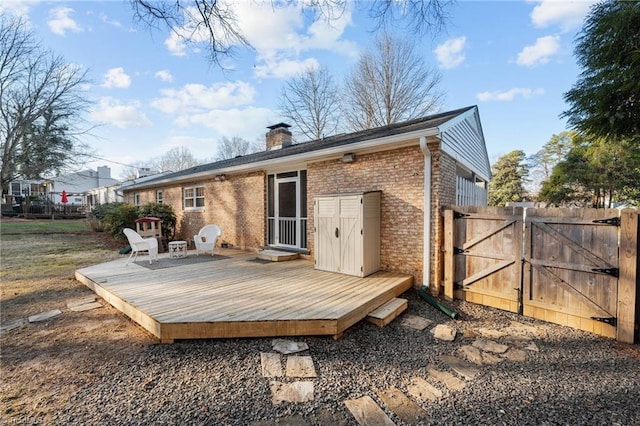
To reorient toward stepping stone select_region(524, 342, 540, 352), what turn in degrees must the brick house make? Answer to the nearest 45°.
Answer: approximately 135° to its right

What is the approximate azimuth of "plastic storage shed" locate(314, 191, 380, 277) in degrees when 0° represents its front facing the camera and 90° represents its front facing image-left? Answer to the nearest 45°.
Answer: approximately 45°

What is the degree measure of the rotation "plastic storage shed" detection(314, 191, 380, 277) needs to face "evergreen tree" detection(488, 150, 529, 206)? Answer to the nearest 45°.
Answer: approximately 180°

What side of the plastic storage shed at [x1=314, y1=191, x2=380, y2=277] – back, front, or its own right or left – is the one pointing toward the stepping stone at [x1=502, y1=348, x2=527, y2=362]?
left

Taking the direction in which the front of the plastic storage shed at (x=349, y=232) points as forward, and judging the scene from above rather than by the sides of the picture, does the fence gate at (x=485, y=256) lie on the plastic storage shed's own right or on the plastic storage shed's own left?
on the plastic storage shed's own left

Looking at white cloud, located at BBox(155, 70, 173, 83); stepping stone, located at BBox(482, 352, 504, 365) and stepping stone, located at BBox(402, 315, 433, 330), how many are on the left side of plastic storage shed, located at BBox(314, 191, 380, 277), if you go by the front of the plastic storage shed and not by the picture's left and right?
2

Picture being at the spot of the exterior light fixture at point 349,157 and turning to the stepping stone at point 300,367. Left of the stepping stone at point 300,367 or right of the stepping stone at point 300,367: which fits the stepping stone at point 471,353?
left

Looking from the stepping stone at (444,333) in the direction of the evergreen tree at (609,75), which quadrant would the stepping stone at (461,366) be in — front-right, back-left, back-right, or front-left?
back-right

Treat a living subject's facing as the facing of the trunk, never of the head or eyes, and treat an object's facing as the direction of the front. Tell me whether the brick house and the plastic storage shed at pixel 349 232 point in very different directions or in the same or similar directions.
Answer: very different directions

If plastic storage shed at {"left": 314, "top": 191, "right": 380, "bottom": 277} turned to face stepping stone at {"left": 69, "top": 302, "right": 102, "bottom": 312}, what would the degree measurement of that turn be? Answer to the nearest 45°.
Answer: approximately 45° to its right

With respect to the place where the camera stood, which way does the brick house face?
facing away from the viewer and to the right of the viewer

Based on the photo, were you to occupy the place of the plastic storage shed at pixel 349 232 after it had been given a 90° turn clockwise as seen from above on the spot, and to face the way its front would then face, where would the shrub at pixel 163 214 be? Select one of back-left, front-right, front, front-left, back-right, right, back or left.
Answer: front

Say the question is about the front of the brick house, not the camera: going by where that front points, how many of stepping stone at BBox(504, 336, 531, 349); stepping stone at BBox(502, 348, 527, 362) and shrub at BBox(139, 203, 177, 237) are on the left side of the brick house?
1

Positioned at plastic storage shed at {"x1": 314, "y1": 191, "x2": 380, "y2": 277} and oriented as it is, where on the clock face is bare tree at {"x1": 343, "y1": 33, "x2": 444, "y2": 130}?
The bare tree is roughly at 5 o'clock from the plastic storage shed.

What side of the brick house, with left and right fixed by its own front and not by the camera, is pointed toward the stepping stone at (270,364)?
back
